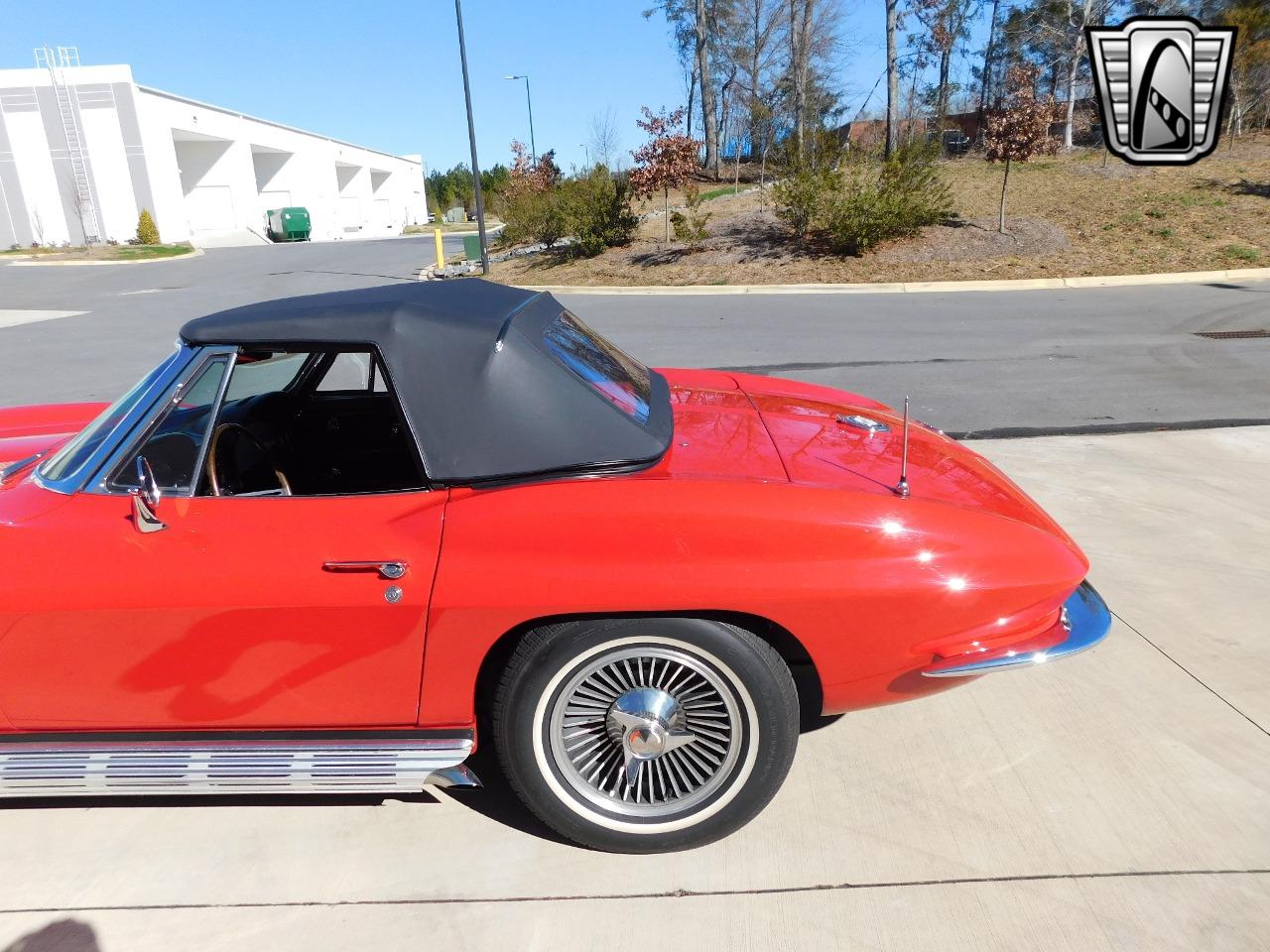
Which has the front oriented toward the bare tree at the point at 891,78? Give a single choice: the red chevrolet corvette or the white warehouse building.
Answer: the white warehouse building

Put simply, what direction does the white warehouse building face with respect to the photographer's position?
facing the viewer and to the right of the viewer

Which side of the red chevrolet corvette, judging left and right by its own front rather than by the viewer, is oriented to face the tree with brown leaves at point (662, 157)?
right

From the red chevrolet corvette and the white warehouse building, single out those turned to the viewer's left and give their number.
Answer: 1

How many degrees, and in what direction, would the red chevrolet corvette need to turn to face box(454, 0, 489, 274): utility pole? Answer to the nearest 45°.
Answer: approximately 90° to its right

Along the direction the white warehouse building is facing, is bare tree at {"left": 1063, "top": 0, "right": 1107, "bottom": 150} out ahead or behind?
ahead

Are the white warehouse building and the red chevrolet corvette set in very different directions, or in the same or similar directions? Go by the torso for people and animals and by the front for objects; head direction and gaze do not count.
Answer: very different directions

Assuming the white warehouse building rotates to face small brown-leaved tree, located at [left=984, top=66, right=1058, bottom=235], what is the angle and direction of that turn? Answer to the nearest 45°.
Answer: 0° — it already faces it

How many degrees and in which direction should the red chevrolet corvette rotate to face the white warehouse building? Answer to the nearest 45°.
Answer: approximately 45° to its right

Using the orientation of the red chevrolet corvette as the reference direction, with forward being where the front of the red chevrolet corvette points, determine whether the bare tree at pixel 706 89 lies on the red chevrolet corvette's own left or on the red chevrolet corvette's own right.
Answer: on the red chevrolet corvette's own right

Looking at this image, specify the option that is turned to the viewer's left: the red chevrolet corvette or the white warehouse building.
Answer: the red chevrolet corvette

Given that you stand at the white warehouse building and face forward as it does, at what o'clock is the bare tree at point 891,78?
The bare tree is roughly at 12 o'clock from the white warehouse building.

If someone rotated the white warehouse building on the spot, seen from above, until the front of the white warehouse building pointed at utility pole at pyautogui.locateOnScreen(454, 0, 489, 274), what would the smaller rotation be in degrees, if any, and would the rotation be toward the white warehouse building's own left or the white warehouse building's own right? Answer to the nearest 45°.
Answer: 0° — it already faces it

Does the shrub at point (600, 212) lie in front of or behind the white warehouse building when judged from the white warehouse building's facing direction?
in front

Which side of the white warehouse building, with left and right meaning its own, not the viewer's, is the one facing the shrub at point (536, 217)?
front

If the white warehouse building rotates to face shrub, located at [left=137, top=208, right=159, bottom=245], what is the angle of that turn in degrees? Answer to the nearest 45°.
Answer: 0° — it already faces it

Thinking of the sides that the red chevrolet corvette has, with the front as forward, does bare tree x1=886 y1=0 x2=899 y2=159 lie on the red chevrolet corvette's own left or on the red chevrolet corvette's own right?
on the red chevrolet corvette's own right

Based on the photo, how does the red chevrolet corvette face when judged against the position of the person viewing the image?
facing to the left of the viewer

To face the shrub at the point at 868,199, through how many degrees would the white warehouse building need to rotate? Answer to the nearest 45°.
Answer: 0° — it already faces it
